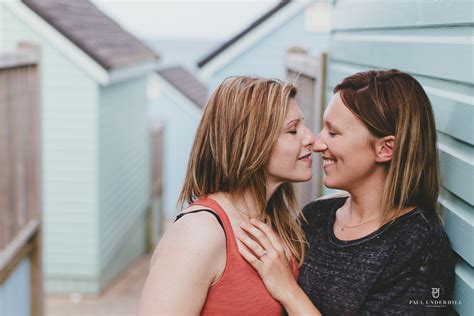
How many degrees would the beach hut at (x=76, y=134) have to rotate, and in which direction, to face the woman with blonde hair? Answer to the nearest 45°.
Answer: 0° — it already faces them

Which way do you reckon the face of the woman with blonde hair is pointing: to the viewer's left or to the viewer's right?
to the viewer's right

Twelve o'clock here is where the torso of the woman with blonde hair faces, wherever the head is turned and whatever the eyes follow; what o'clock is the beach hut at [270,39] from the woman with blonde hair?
The beach hut is roughly at 9 o'clock from the woman with blonde hair.

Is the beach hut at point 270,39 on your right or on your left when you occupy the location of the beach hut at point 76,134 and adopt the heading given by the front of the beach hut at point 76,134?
on your left

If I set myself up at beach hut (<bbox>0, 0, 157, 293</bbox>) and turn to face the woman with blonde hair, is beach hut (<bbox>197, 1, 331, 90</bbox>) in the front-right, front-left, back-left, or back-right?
back-left

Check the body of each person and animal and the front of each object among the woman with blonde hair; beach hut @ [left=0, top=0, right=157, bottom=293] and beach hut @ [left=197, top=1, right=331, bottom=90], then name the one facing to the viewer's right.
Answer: the woman with blonde hair

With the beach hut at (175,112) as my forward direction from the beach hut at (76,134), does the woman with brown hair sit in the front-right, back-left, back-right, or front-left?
back-right

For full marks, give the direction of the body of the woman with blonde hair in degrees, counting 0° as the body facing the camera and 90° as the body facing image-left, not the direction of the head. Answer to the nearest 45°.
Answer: approximately 270°

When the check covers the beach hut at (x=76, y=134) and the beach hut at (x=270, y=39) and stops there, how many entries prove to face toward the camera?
2

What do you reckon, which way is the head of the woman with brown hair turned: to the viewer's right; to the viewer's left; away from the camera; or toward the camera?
to the viewer's left

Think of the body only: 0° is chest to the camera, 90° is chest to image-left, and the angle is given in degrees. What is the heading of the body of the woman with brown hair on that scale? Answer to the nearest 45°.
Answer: approximately 45°
